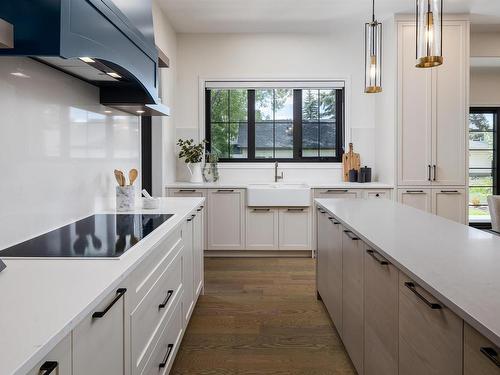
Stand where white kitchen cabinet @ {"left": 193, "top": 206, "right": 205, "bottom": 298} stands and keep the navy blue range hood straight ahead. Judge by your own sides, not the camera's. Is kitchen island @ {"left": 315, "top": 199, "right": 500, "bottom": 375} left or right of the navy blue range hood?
left

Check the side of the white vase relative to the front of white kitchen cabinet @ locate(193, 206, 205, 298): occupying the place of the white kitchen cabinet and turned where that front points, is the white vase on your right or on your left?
on your left

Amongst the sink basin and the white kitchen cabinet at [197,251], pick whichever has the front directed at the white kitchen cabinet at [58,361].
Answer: the sink basin

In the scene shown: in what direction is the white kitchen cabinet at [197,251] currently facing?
to the viewer's right

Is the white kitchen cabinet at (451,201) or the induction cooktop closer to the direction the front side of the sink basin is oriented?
the induction cooktop

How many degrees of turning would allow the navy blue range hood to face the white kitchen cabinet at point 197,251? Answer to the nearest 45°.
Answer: approximately 90° to its left

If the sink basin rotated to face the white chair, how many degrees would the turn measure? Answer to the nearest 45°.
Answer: approximately 45° to its left
